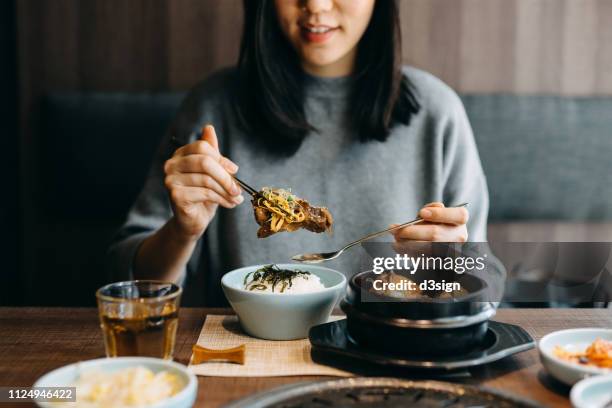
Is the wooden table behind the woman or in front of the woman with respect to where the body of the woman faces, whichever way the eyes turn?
in front

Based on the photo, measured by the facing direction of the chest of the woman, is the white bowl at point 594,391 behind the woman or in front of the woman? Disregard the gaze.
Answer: in front

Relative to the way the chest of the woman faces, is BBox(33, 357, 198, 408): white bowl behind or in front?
in front

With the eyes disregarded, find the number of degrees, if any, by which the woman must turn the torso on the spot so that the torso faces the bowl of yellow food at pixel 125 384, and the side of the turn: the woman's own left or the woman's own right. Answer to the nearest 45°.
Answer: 0° — they already face it

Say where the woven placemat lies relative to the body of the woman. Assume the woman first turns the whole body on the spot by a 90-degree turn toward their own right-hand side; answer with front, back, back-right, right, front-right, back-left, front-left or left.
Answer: left

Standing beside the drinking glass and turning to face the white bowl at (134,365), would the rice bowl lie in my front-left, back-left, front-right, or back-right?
back-left

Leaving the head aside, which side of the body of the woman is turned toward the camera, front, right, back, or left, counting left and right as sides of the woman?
front

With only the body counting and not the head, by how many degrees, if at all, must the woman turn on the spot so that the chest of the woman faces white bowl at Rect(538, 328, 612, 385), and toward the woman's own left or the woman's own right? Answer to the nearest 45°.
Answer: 0° — they already face it

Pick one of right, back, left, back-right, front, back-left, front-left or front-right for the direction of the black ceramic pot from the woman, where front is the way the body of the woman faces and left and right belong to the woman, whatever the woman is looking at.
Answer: front

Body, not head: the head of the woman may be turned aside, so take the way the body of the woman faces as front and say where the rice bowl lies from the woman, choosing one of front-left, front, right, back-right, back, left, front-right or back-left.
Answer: front
